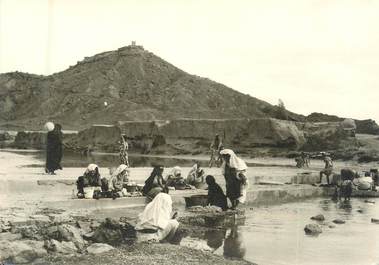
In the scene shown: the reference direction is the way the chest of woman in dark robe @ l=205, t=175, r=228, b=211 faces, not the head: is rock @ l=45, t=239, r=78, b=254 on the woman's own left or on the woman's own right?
on the woman's own left

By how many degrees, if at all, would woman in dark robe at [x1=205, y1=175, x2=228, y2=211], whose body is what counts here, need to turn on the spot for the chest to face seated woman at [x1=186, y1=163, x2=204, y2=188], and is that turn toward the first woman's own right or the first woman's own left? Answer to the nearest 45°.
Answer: approximately 90° to the first woman's own right

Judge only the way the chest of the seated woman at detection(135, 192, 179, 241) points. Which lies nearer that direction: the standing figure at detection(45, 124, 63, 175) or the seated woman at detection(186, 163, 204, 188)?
the seated woman

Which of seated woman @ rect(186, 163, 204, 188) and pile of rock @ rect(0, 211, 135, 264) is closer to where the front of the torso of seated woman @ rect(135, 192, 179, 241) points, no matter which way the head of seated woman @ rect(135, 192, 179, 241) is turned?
the seated woman

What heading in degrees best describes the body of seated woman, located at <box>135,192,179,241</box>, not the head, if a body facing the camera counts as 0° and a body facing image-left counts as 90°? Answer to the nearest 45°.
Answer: approximately 225°

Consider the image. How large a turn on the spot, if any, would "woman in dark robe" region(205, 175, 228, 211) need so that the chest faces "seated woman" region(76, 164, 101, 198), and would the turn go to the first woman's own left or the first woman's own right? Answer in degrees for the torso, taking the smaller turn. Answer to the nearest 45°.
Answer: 0° — they already face them

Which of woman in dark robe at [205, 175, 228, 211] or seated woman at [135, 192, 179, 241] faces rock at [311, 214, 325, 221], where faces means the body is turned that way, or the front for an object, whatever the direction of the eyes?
the seated woman

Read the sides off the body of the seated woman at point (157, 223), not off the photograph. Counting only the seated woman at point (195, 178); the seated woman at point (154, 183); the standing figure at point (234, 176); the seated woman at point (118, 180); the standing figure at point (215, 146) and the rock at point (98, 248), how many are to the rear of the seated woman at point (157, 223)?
1

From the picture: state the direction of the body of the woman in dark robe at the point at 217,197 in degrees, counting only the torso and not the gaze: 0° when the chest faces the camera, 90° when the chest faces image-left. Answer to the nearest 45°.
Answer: approximately 90°

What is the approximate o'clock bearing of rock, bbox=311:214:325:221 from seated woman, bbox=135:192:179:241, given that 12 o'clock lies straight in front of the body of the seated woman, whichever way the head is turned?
The rock is roughly at 12 o'clock from the seated woman.

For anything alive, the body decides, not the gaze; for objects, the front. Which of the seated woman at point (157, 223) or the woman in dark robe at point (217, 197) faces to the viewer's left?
the woman in dark robe

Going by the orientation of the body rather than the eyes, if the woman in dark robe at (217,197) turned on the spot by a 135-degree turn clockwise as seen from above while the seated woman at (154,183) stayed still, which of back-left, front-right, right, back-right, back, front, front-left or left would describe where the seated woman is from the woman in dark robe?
back-left

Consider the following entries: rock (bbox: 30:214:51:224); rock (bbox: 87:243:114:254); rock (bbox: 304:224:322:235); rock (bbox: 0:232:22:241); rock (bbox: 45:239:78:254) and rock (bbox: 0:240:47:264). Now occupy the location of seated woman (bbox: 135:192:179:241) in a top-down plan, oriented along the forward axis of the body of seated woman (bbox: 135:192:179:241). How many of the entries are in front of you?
1
